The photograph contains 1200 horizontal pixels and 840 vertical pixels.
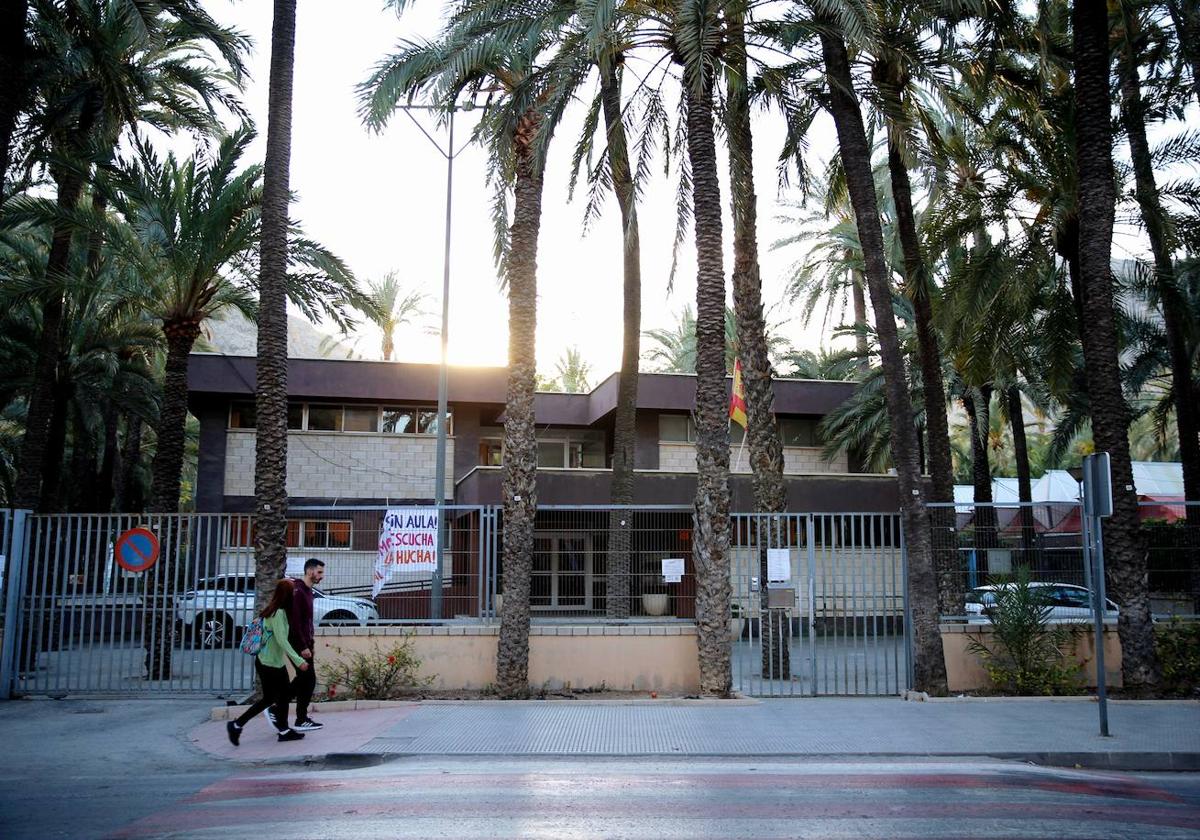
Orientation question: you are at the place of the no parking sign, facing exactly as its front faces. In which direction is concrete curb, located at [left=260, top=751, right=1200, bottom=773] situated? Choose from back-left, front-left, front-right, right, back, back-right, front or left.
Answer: front-left

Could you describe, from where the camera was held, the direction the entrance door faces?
facing the viewer

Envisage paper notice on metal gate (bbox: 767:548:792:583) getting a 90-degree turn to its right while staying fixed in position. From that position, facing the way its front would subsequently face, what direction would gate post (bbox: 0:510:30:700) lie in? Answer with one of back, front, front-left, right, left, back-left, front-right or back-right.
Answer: front

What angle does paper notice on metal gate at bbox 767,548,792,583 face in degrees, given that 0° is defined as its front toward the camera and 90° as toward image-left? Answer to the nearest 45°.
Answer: approximately 0°

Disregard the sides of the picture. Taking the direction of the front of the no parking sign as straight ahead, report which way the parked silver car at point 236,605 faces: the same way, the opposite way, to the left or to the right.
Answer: to the left

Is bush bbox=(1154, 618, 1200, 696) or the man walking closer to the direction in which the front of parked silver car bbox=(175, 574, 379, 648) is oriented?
the bush

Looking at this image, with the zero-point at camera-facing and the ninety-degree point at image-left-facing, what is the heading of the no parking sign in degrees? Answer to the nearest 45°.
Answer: approximately 0°
